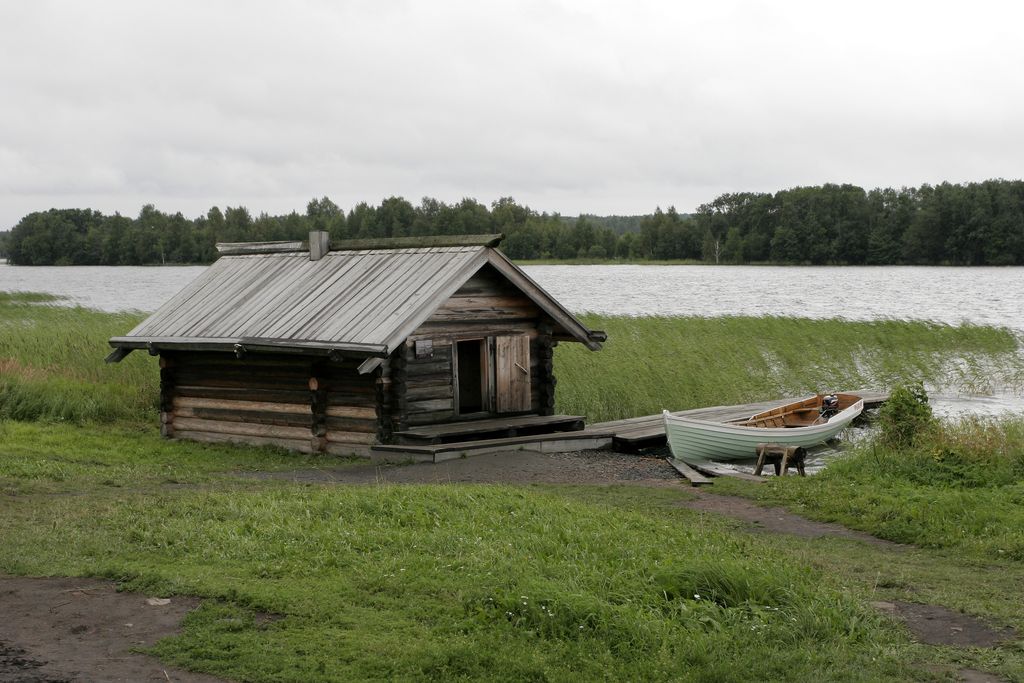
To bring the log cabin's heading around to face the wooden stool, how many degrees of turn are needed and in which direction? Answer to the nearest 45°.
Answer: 0° — it already faces it

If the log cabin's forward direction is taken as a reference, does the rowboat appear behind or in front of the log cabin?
in front

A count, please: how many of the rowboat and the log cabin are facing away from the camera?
0

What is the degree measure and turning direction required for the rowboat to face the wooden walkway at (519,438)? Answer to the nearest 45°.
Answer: approximately 45° to its right

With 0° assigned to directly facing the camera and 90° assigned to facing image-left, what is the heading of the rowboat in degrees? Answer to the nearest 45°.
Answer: approximately 45°

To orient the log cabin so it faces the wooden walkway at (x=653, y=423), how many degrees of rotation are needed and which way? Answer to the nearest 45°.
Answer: approximately 45° to its left
